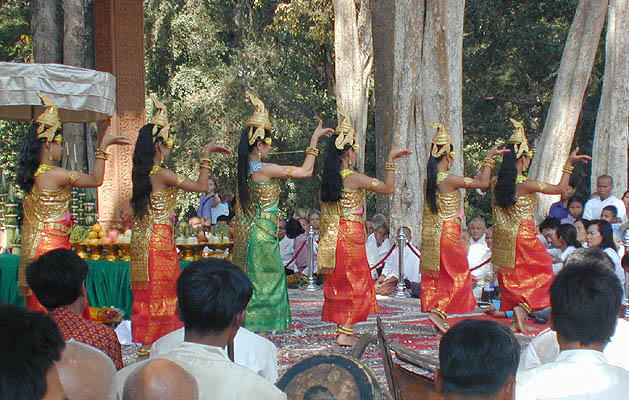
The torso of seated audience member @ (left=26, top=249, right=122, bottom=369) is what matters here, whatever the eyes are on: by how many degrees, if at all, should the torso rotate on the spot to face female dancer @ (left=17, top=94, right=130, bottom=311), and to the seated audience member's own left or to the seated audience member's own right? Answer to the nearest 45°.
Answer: approximately 45° to the seated audience member's own left

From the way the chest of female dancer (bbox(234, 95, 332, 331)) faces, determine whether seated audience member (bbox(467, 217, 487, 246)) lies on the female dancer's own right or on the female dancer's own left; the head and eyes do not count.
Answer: on the female dancer's own left

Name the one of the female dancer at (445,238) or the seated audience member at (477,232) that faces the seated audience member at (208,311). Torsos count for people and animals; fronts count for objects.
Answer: the seated audience member at (477,232)

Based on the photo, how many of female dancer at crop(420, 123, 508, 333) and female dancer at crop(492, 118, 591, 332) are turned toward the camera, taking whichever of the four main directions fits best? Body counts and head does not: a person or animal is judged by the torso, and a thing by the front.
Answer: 0

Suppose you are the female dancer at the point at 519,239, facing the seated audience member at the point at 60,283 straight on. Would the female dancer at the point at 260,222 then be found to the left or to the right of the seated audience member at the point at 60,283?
right

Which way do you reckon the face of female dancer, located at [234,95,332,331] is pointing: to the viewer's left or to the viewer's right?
to the viewer's right

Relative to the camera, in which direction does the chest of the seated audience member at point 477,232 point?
toward the camera

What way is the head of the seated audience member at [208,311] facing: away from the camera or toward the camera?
away from the camera

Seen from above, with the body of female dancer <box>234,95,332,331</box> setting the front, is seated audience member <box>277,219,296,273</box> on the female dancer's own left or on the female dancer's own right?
on the female dancer's own left

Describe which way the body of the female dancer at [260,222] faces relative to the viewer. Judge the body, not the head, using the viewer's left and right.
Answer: facing to the right of the viewer

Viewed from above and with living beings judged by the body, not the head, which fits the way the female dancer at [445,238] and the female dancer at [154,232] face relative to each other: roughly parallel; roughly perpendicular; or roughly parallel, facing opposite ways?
roughly parallel

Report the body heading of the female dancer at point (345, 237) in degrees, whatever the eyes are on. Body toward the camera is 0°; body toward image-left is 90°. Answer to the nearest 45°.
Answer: approximately 225°

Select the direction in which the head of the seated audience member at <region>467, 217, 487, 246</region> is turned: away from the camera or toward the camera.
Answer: toward the camera

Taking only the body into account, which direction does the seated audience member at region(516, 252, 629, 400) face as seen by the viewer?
away from the camera
